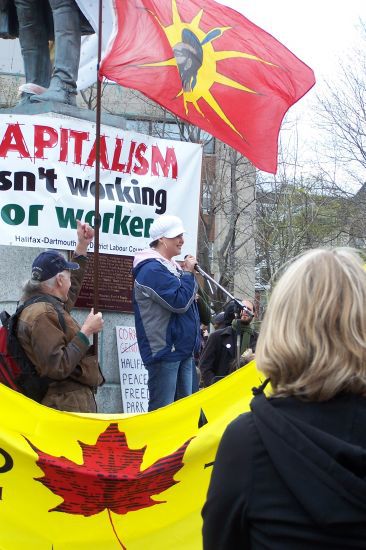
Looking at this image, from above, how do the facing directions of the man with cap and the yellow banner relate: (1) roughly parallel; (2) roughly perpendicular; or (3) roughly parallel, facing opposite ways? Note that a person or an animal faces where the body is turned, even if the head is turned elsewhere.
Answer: roughly perpendicular

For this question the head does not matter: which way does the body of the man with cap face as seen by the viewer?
to the viewer's right

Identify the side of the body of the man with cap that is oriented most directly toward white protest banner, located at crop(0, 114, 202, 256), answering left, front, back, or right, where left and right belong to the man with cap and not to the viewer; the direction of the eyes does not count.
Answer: left

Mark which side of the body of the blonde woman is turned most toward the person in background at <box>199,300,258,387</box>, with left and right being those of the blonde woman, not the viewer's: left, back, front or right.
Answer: front

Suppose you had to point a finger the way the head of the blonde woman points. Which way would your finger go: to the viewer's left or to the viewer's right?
to the viewer's left

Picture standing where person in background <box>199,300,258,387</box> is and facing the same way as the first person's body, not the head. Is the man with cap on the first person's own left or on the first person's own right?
on the first person's own right

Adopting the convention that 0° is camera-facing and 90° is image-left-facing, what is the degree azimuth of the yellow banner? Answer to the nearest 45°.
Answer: approximately 0°

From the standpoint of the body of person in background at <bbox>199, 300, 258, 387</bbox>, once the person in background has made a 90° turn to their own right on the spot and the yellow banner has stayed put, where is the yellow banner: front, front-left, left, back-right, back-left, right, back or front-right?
front-left

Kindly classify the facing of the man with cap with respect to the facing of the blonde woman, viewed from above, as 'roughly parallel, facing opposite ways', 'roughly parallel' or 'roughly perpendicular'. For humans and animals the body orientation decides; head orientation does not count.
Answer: roughly perpendicular

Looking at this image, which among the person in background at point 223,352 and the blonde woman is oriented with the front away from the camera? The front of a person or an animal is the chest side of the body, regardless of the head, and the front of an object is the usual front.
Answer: the blonde woman

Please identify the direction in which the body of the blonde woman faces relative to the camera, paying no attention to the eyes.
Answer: away from the camera
